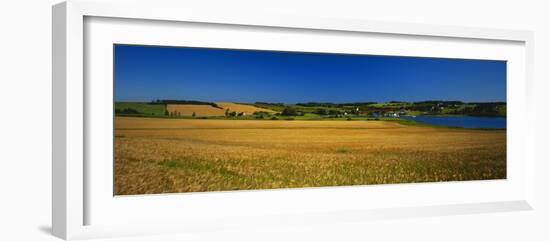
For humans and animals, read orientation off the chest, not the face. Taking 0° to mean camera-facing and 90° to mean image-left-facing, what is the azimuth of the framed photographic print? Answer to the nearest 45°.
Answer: approximately 315°
